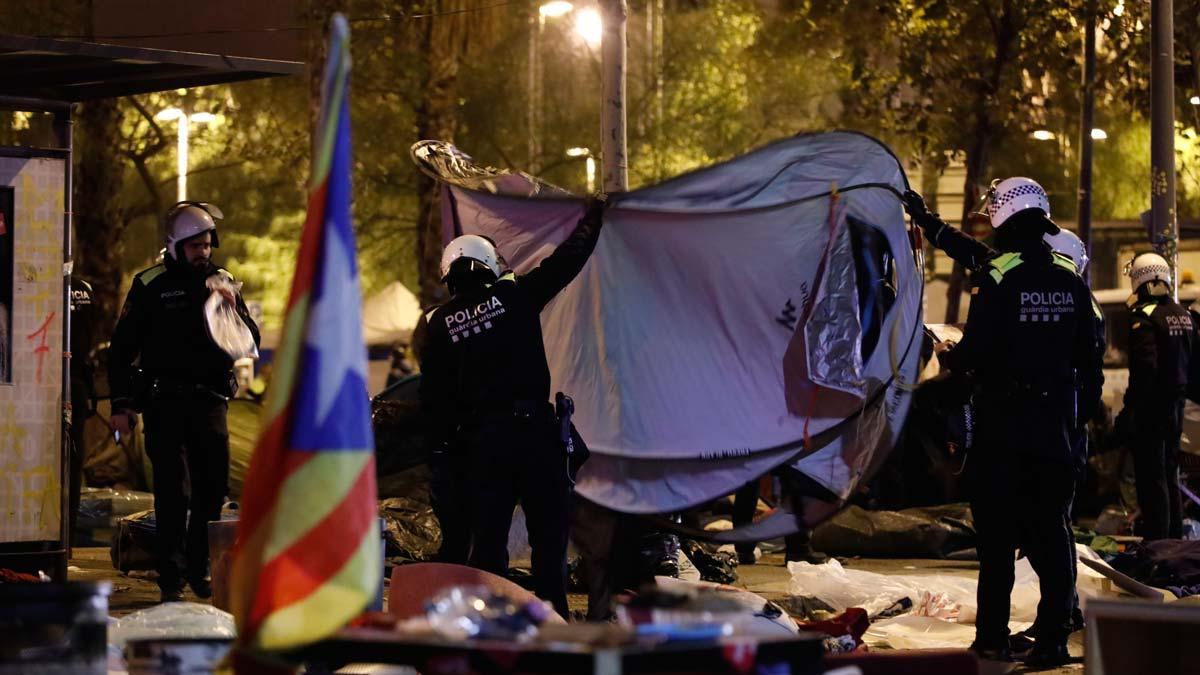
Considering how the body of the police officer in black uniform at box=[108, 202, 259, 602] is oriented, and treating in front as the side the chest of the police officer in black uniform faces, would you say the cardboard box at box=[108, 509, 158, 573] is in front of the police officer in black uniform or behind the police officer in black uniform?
behind

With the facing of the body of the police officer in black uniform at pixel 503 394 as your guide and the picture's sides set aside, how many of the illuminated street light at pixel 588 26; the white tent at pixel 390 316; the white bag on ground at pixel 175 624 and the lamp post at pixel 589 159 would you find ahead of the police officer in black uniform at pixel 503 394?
3

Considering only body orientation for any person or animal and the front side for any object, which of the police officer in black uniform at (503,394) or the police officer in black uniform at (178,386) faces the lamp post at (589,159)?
the police officer in black uniform at (503,394)

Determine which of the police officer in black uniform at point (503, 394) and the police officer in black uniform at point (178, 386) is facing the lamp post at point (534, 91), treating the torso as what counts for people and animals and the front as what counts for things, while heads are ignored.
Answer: the police officer in black uniform at point (503, 394)

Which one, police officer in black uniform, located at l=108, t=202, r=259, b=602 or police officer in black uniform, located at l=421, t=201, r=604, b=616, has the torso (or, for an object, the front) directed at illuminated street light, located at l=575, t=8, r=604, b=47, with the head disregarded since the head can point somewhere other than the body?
police officer in black uniform, located at l=421, t=201, r=604, b=616

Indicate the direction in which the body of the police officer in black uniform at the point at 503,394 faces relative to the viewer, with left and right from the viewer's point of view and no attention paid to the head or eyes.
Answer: facing away from the viewer

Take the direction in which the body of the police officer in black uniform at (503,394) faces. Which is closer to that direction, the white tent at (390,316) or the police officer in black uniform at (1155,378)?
the white tent

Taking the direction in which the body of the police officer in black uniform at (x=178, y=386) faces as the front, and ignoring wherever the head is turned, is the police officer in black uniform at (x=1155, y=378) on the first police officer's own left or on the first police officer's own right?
on the first police officer's own left

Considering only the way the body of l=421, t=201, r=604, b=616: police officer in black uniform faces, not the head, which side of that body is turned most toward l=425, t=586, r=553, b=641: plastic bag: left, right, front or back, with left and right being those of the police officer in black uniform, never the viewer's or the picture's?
back

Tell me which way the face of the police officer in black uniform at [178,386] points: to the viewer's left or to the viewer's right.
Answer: to the viewer's right

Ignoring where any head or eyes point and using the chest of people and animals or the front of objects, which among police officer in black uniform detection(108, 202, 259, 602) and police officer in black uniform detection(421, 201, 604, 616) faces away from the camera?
police officer in black uniform detection(421, 201, 604, 616)

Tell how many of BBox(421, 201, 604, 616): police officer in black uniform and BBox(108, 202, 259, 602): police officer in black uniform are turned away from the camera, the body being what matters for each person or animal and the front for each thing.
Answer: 1
